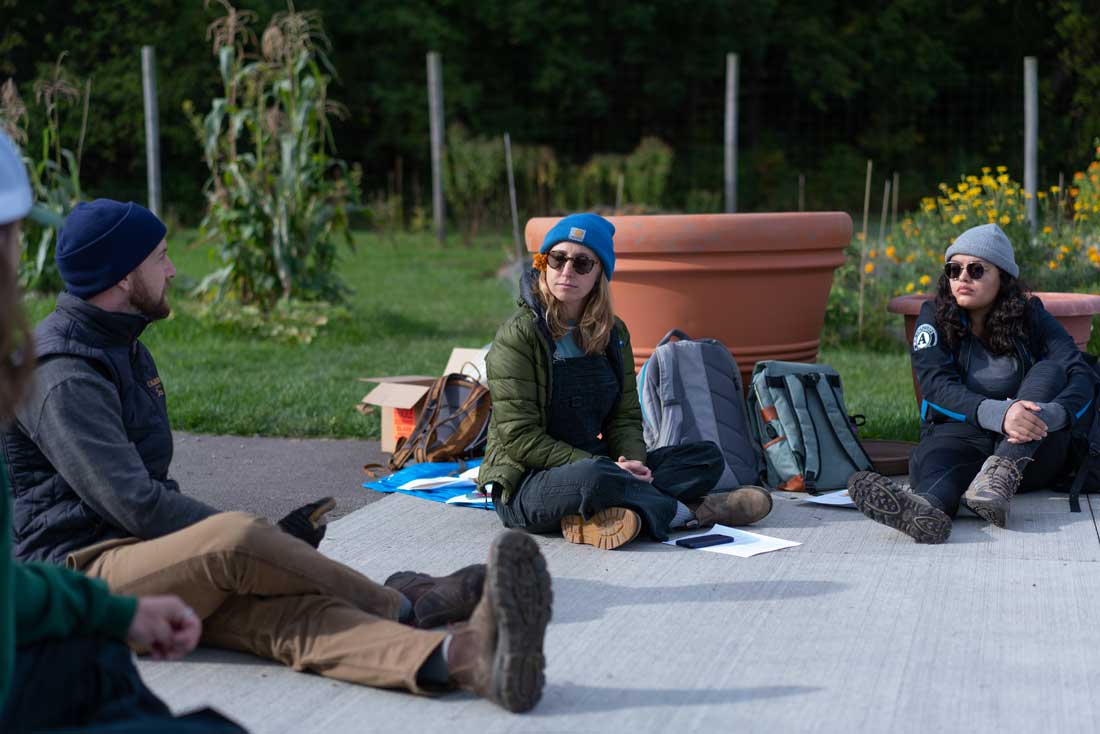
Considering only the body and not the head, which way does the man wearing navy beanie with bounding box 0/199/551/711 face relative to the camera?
to the viewer's right

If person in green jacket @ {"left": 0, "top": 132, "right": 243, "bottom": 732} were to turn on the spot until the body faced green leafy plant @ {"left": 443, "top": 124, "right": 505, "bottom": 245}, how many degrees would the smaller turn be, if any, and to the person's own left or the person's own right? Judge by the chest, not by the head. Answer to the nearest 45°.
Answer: approximately 90° to the person's own left

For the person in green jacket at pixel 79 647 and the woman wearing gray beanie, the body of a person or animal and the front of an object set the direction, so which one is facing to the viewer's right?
the person in green jacket

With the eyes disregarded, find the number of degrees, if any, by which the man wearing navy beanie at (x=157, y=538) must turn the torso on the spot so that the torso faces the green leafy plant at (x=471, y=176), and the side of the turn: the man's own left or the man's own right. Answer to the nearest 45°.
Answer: approximately 90° to the man's own left

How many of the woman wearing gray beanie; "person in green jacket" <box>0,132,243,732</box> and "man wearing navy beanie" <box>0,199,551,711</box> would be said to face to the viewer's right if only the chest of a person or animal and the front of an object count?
2

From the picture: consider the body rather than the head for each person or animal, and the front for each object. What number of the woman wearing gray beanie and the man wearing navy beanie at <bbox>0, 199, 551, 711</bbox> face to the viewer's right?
1

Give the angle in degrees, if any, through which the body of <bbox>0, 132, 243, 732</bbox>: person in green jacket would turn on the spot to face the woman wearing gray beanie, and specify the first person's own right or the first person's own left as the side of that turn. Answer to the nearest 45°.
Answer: approximately 45° to the first person's own left

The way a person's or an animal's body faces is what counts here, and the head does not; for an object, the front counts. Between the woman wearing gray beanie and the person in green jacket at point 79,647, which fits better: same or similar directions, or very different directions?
very different directions

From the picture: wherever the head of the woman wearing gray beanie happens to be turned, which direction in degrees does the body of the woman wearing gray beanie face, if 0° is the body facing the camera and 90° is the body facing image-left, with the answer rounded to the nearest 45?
approximately 45°

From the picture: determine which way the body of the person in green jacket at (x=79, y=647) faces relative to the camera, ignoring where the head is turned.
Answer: to the viewer's right

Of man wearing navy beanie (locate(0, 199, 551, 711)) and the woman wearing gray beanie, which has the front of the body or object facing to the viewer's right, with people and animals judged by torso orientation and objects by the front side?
the man wearing navy beanie

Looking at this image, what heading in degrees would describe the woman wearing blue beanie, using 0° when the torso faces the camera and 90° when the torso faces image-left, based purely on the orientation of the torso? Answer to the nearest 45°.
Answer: approximately 315°
